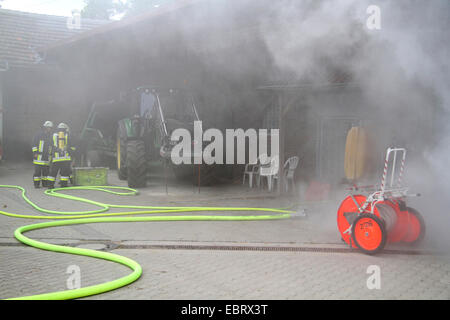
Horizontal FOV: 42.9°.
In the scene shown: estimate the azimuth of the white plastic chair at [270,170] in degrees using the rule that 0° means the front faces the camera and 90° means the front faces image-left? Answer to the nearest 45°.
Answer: approximately 45°

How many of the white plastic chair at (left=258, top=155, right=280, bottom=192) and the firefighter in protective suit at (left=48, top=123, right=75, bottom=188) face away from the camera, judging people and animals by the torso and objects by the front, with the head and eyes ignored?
1

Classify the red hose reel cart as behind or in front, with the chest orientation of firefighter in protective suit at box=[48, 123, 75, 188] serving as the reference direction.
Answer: behind

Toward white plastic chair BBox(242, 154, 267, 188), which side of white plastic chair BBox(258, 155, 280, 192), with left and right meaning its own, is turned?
right

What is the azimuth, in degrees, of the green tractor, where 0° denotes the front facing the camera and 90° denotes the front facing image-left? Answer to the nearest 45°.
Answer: approximately 135°

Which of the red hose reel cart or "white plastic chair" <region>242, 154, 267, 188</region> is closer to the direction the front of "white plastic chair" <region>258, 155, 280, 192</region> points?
the red hose reel cart

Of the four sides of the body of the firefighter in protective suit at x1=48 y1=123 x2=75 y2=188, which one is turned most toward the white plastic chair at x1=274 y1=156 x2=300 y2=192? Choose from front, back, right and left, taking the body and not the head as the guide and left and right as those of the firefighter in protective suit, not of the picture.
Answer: right

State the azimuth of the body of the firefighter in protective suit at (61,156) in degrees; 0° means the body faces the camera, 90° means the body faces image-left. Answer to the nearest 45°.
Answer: approximately 180°

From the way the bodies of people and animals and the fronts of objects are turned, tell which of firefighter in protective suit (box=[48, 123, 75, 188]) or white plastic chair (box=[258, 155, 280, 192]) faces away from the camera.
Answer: the firefighter in protective suit
